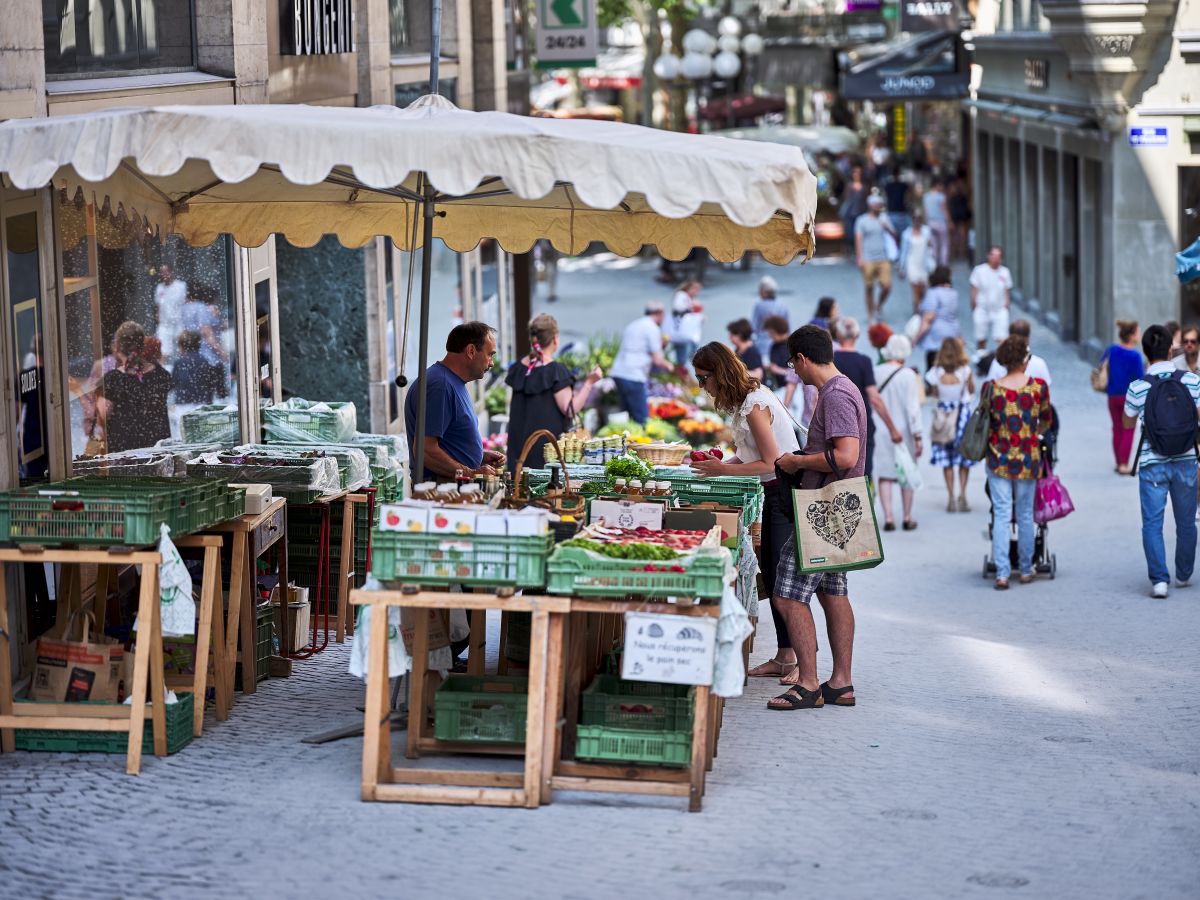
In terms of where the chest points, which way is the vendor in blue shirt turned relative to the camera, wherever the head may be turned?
to the viewer's right

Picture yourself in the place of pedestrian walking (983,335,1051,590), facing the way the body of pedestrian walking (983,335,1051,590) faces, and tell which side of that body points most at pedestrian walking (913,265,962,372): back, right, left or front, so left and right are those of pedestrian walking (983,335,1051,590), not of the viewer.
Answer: front

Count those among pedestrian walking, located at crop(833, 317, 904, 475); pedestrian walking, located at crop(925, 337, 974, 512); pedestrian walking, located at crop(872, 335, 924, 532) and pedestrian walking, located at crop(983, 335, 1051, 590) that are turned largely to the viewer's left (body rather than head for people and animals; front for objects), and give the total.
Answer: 0

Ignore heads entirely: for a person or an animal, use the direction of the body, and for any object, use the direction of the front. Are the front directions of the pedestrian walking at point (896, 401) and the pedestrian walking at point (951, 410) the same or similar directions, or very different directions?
same or similar directions

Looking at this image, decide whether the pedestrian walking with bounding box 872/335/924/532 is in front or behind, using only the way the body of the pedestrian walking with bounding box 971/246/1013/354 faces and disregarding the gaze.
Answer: in front

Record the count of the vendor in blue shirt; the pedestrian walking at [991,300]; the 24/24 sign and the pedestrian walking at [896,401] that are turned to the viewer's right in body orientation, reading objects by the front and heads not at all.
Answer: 1

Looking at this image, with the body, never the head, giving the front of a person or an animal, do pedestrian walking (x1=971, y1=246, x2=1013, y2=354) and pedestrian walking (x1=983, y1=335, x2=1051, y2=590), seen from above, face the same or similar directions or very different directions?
very different directions

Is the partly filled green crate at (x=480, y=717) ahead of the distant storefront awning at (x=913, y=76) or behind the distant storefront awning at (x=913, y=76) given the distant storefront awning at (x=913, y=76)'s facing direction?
ahead

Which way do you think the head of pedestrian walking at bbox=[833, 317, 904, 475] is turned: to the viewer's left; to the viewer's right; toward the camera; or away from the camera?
away from the camera

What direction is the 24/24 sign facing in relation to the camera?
toward the camera

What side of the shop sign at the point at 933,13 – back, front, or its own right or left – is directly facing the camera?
front

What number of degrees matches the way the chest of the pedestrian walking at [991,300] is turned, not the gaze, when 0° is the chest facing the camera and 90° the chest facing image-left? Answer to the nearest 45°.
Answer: approximately 0°

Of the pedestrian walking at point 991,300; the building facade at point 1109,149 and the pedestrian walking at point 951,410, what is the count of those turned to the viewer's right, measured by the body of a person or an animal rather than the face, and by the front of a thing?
0
